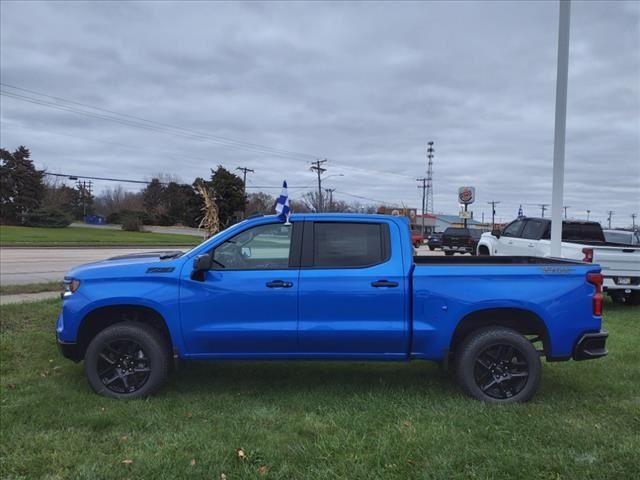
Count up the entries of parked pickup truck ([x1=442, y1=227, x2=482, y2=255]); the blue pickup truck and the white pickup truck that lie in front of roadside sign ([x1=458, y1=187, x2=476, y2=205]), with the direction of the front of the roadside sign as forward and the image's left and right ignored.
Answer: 3

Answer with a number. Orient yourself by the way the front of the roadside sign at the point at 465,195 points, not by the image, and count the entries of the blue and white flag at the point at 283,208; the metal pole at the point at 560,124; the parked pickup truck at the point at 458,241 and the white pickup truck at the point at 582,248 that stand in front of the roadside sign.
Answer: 4

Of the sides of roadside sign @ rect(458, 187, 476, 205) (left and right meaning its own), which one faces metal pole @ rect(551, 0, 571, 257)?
front

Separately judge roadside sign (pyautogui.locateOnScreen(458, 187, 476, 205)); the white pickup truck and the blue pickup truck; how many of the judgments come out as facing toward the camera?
1

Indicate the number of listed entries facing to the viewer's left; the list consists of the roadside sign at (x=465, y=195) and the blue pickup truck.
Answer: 1

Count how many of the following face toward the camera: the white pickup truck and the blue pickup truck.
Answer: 0

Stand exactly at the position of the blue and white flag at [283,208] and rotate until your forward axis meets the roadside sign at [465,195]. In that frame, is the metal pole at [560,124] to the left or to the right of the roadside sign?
right

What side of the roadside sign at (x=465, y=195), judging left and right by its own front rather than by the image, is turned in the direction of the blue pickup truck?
front

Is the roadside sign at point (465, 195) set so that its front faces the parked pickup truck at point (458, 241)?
yes

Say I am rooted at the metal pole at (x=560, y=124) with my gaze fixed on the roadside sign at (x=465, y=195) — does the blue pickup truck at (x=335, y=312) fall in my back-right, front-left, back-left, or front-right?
back-left

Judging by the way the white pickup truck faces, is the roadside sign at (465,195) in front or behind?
in front

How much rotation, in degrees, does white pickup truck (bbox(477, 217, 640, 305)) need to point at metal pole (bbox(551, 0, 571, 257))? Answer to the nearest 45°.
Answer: approximately 135° to its left

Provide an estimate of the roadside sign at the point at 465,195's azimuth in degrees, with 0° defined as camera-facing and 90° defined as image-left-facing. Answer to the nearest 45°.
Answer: approximately 0°

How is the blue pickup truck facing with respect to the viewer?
to the viewer's left
